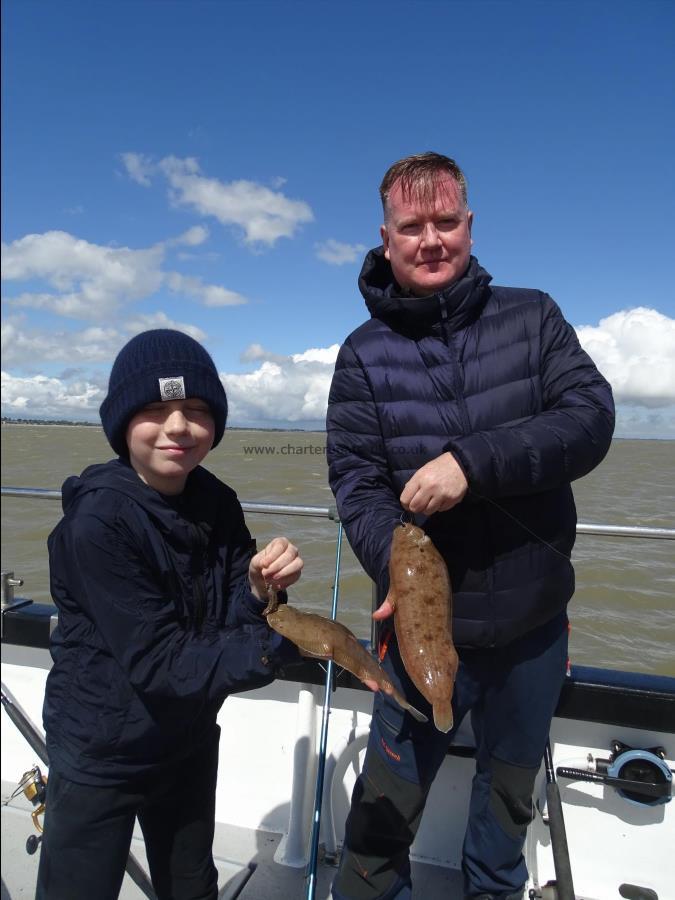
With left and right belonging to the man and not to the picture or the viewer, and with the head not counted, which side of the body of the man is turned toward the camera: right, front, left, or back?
front

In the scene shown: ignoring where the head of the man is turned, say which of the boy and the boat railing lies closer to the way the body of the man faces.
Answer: the boy

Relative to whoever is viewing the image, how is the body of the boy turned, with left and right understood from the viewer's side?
facing the viewer and to the right of the viewer

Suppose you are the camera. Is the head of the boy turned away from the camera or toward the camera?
toward the camera

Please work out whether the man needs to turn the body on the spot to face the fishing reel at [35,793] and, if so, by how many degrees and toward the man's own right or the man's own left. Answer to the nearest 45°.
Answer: approximately 90° to the man's own right

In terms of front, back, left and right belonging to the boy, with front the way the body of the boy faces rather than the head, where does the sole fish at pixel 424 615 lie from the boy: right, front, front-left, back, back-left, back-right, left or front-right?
front-left

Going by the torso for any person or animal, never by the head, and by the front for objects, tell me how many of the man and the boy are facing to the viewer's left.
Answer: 0

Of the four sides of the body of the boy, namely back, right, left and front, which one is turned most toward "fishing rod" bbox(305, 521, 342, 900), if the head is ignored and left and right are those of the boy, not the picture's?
left

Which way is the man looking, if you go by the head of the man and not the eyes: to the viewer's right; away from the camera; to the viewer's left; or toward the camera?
toward the camera

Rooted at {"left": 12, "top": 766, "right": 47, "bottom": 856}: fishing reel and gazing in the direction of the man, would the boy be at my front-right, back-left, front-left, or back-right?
front-right
